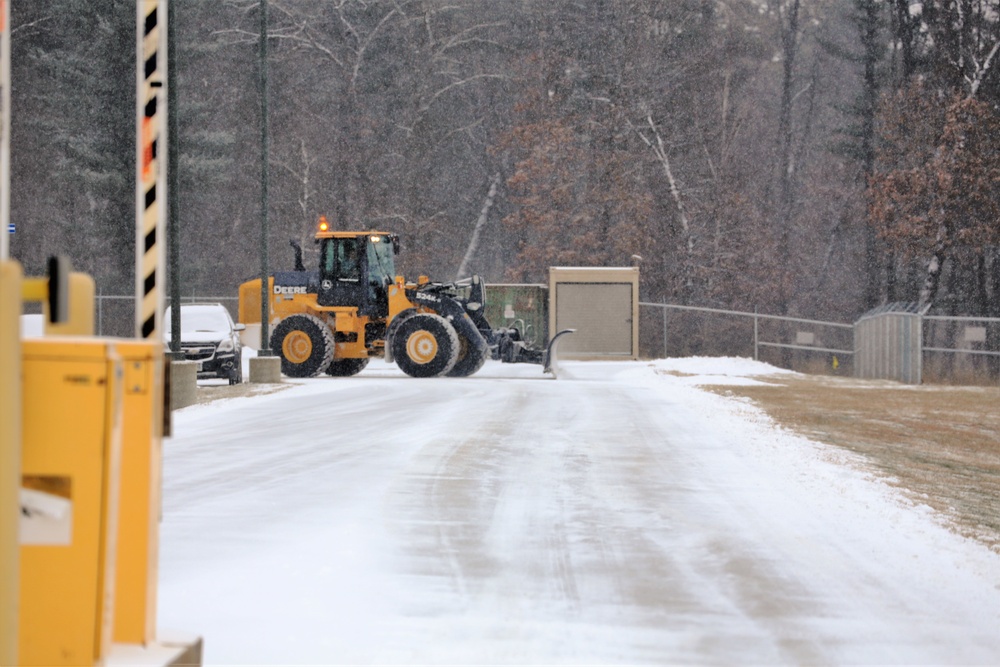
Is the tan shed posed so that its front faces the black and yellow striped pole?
yes

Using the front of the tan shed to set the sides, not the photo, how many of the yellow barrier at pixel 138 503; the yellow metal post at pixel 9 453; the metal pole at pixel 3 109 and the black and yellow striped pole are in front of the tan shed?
4

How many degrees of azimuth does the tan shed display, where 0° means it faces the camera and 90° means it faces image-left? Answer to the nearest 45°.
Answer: approximately 0°

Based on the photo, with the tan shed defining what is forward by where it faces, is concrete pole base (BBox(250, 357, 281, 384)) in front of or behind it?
in front

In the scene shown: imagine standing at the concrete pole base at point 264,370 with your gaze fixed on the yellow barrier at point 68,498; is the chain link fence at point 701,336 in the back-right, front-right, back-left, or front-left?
back-left

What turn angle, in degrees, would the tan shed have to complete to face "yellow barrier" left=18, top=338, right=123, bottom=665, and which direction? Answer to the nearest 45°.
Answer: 0° — it already faces it

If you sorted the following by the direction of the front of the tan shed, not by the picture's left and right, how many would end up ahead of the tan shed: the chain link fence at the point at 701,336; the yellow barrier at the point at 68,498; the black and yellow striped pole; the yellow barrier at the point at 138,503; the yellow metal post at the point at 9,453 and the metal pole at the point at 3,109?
5

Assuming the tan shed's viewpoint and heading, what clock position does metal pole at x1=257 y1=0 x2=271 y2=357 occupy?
The metal pole is roughly at 1 o'clock from the tan shed.

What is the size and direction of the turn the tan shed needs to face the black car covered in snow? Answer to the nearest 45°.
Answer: approximately 45° to its right

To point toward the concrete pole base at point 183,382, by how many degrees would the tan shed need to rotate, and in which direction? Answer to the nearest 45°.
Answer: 0° — it already faces it

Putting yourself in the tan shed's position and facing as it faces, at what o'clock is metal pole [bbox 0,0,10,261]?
The metal pole is roughly at 12 o'clock from the tan shed.

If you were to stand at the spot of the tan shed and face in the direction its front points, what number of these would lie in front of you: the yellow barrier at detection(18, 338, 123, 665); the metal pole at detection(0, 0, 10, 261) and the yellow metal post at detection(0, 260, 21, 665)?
3

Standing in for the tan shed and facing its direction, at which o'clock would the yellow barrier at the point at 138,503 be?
The yellow barrier is roughly at 12 o'clock from the tan shed.
